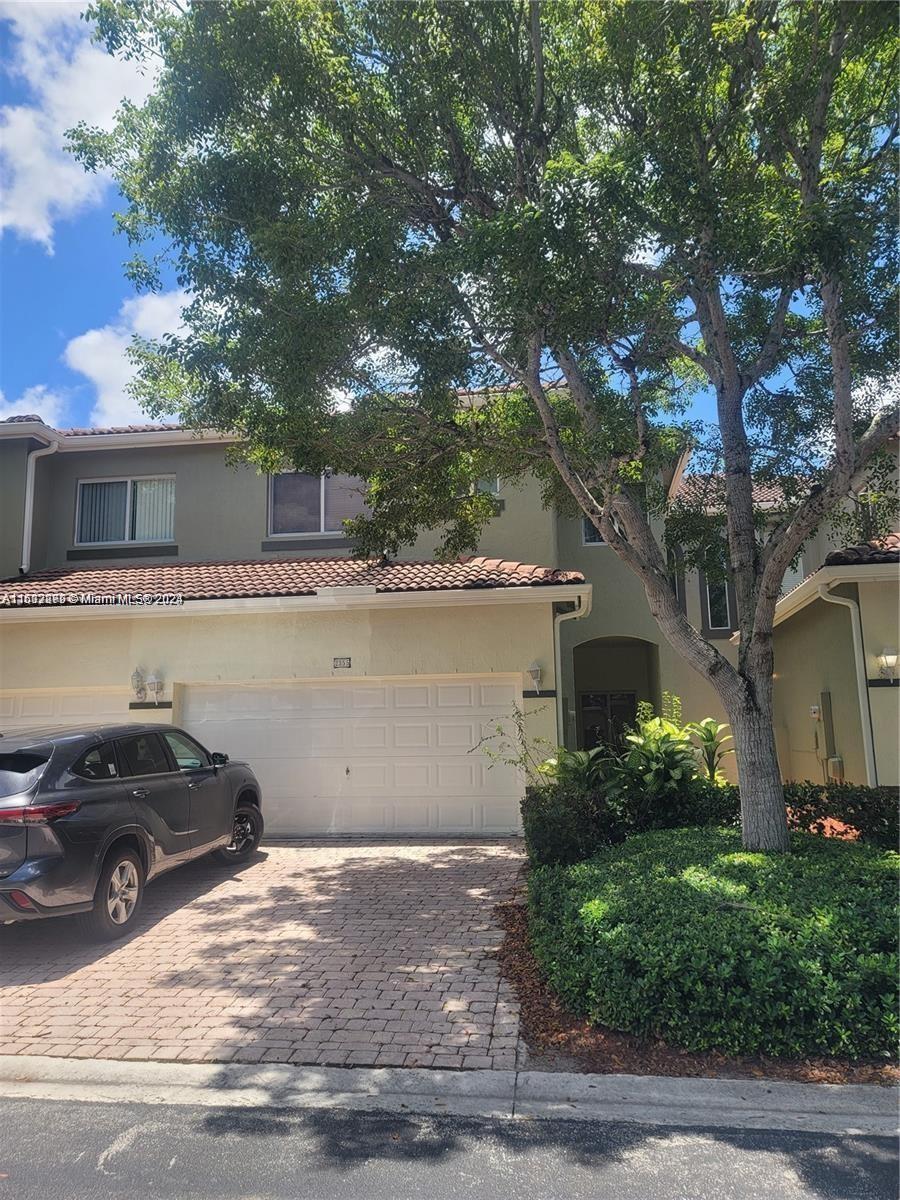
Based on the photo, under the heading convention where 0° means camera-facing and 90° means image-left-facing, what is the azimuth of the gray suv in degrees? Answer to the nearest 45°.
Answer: approximately 225°

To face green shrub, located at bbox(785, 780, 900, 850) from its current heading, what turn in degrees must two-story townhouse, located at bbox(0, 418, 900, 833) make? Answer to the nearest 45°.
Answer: approximately 45° to its left

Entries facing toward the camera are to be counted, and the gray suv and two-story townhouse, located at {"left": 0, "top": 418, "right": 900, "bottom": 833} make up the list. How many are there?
1

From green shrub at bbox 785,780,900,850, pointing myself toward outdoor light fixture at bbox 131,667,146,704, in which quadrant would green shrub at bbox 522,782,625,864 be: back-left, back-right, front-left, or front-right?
front-left

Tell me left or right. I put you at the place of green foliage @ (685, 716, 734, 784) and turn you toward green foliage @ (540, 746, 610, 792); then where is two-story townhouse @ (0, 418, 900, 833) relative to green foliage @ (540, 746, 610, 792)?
right

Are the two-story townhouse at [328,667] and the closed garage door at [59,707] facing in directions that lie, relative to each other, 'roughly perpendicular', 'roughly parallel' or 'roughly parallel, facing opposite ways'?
roughly parallel

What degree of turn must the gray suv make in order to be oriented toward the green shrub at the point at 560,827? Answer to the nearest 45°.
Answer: approximately 45° to its right

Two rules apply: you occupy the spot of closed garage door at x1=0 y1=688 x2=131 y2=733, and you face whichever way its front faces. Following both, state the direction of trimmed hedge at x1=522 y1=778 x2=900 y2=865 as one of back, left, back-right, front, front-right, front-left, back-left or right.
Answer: front-left

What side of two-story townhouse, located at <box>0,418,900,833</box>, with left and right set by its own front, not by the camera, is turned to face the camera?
front

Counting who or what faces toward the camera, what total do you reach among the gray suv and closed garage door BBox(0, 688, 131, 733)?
1

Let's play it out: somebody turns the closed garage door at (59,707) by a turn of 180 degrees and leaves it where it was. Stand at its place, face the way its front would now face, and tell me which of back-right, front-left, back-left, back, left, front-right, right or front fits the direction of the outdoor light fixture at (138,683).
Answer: back-right

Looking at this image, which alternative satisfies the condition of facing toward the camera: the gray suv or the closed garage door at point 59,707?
the closed garage door

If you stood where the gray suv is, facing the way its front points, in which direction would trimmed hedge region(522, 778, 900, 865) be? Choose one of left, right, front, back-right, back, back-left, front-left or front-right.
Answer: front-right

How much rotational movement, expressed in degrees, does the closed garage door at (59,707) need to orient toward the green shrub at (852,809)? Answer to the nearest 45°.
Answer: approximately 45° to its left
